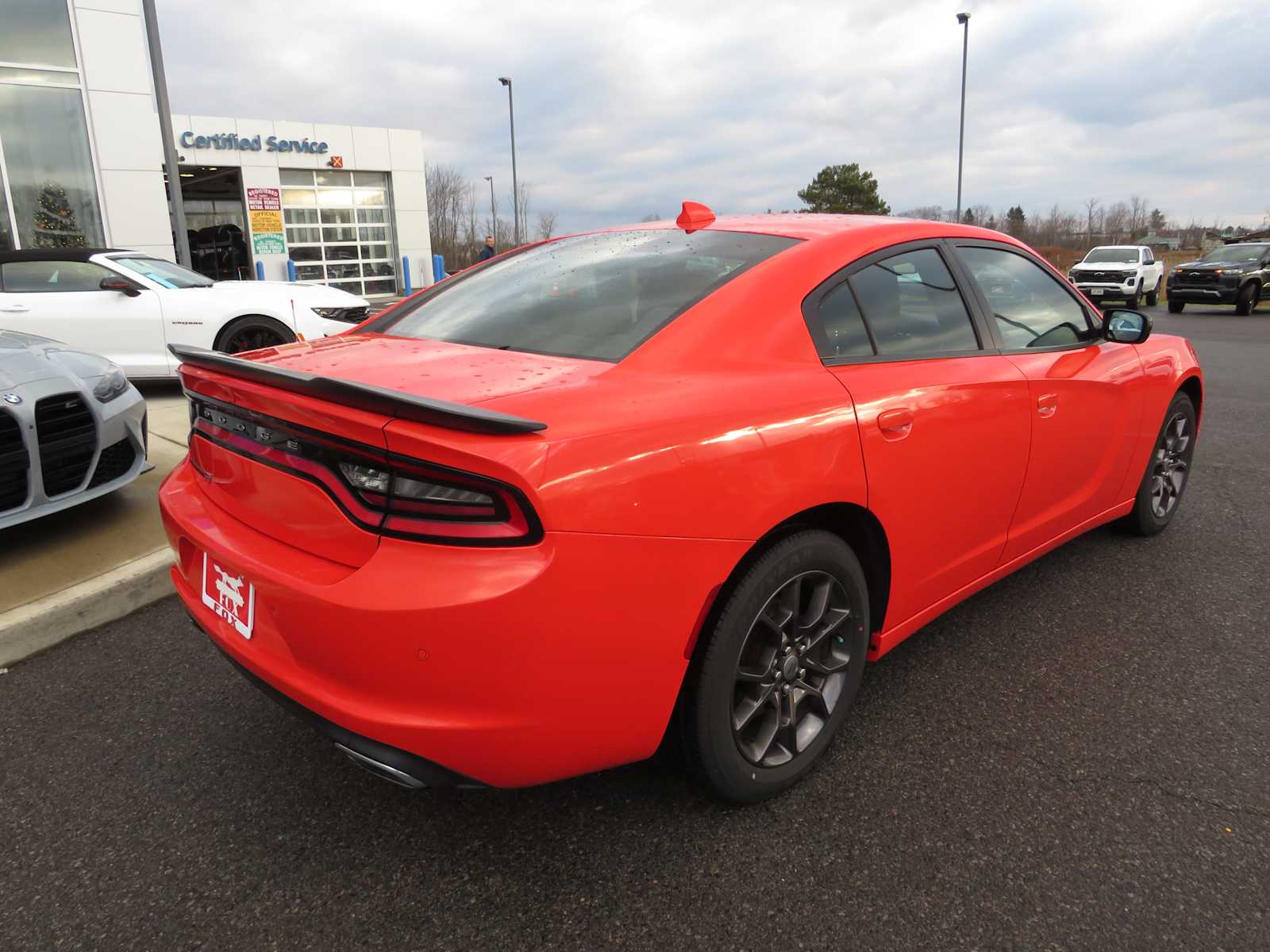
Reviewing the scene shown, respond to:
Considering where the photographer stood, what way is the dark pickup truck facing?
facing the viewer and to the left of the viewer

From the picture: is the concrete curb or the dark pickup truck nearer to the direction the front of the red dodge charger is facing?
the dark pickup truck

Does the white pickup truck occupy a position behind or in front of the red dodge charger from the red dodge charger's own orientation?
in front

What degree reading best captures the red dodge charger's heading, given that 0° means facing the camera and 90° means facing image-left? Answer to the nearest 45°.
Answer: approximately 225°

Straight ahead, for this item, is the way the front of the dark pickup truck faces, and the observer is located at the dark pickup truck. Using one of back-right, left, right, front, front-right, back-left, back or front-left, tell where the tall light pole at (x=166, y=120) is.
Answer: front

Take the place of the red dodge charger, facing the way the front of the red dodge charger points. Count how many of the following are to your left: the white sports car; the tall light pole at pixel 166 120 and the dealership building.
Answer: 3

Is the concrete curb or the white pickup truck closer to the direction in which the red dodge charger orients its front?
the white pickup truck

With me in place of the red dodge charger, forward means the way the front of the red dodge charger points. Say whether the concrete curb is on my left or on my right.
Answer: on my left
